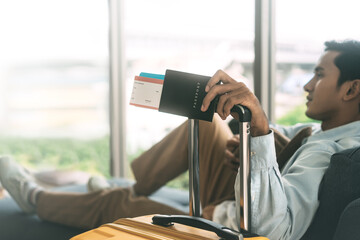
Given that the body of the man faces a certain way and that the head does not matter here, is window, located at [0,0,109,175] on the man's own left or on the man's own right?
on the man's own right

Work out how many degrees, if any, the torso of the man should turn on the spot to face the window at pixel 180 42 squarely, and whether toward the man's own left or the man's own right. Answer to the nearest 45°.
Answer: approximately 90° to the man's own right

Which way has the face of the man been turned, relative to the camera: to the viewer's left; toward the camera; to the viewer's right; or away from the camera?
to the viewer's left

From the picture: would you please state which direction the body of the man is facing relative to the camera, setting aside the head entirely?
to the viewer's left

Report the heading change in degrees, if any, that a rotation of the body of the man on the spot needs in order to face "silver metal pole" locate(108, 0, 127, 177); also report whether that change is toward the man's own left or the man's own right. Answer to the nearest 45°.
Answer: approximately 90° to the man's own right
